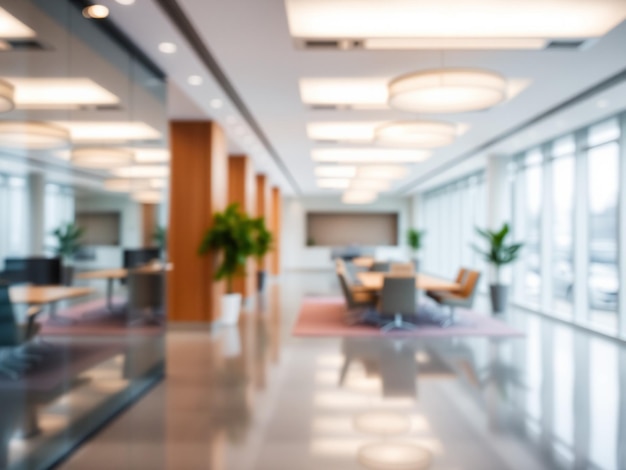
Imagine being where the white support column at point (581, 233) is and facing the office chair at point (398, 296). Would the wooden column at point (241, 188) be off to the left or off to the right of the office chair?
right

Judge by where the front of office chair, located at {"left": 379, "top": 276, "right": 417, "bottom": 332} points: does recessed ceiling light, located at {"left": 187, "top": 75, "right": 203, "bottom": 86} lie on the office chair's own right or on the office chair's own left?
on the office chair's own left

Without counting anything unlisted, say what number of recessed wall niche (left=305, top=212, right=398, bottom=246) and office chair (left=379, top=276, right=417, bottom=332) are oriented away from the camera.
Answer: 1

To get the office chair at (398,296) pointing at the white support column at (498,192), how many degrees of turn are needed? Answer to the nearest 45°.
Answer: approximately 45° to its right

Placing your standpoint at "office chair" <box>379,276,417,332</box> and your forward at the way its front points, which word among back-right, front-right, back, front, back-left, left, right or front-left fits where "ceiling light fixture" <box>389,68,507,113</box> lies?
back

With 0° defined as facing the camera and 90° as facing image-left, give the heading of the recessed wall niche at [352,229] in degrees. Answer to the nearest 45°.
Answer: approximately 0°

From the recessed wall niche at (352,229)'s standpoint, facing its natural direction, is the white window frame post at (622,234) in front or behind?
in front

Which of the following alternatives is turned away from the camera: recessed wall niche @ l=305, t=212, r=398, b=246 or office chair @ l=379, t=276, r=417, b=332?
the office chair

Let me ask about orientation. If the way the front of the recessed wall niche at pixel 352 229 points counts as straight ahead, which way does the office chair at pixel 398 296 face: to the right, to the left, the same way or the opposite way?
the opposite way

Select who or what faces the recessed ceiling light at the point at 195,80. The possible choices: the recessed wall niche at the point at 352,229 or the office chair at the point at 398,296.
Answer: the recessed wall niche

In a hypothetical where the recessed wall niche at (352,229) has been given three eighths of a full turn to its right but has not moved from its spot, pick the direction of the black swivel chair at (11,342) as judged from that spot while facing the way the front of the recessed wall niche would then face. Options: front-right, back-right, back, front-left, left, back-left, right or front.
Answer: back-left

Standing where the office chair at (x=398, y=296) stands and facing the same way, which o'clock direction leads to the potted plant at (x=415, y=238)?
The potted plant is roughly at 12 o'clock from the office chair.

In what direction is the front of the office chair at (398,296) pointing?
away from the camera

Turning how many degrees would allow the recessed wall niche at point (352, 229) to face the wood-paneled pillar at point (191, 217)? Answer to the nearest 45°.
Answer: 0° — it already faces it

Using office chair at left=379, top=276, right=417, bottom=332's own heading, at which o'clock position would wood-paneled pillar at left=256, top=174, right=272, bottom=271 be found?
The wood-paneled pillar is roughly at 11 o'clock from the office chair.

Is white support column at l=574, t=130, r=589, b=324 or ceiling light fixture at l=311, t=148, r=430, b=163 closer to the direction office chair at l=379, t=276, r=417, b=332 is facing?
the ceiling light fixture

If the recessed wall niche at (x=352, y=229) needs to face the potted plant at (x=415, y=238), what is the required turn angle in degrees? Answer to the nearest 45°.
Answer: approximately 45° to its left

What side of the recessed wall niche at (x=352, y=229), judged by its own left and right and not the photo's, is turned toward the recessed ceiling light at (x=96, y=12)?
front

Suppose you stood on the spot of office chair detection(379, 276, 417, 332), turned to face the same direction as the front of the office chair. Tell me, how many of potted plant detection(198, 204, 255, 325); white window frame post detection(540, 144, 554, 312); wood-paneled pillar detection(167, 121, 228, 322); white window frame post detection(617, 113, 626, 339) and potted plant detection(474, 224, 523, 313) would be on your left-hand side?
2

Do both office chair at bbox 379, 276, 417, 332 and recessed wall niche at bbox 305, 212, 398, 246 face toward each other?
yes
